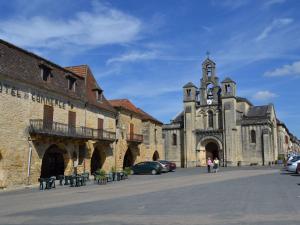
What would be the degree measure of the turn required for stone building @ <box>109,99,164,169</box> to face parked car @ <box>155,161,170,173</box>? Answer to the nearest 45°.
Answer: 0° — it already faces it

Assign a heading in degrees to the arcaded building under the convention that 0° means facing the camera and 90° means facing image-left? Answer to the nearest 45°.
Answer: approximately 315°

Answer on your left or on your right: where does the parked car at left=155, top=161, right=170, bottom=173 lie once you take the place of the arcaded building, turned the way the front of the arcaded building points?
on your left

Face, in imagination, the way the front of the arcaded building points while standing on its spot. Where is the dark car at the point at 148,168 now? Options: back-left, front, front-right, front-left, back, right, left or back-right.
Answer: left

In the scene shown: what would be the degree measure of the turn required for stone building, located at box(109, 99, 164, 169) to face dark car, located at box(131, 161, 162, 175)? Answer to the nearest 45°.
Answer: approximately 45° to its right
